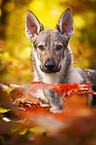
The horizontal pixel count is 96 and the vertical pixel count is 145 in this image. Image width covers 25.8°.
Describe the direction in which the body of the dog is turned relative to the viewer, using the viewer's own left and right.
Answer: facing the viewer and to the left of the viewer
